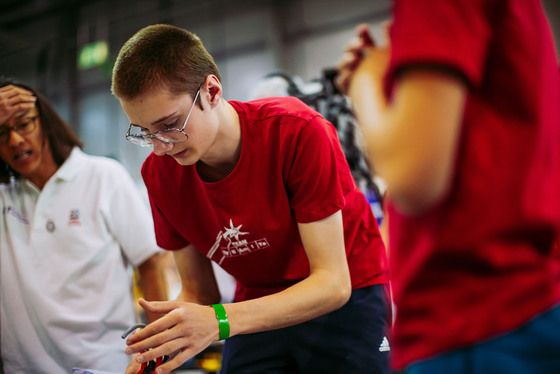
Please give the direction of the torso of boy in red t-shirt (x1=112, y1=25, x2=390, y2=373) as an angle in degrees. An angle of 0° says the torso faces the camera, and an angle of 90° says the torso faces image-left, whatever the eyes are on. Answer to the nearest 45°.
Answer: approximately 45°

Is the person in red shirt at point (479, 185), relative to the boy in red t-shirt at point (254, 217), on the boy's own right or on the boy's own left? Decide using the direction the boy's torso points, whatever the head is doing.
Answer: on the boy's own left

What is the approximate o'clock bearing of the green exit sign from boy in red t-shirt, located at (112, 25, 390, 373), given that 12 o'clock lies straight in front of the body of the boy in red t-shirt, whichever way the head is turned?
The green exit sign is roughly at 4 o'clock from the boy in red t-shirt.
